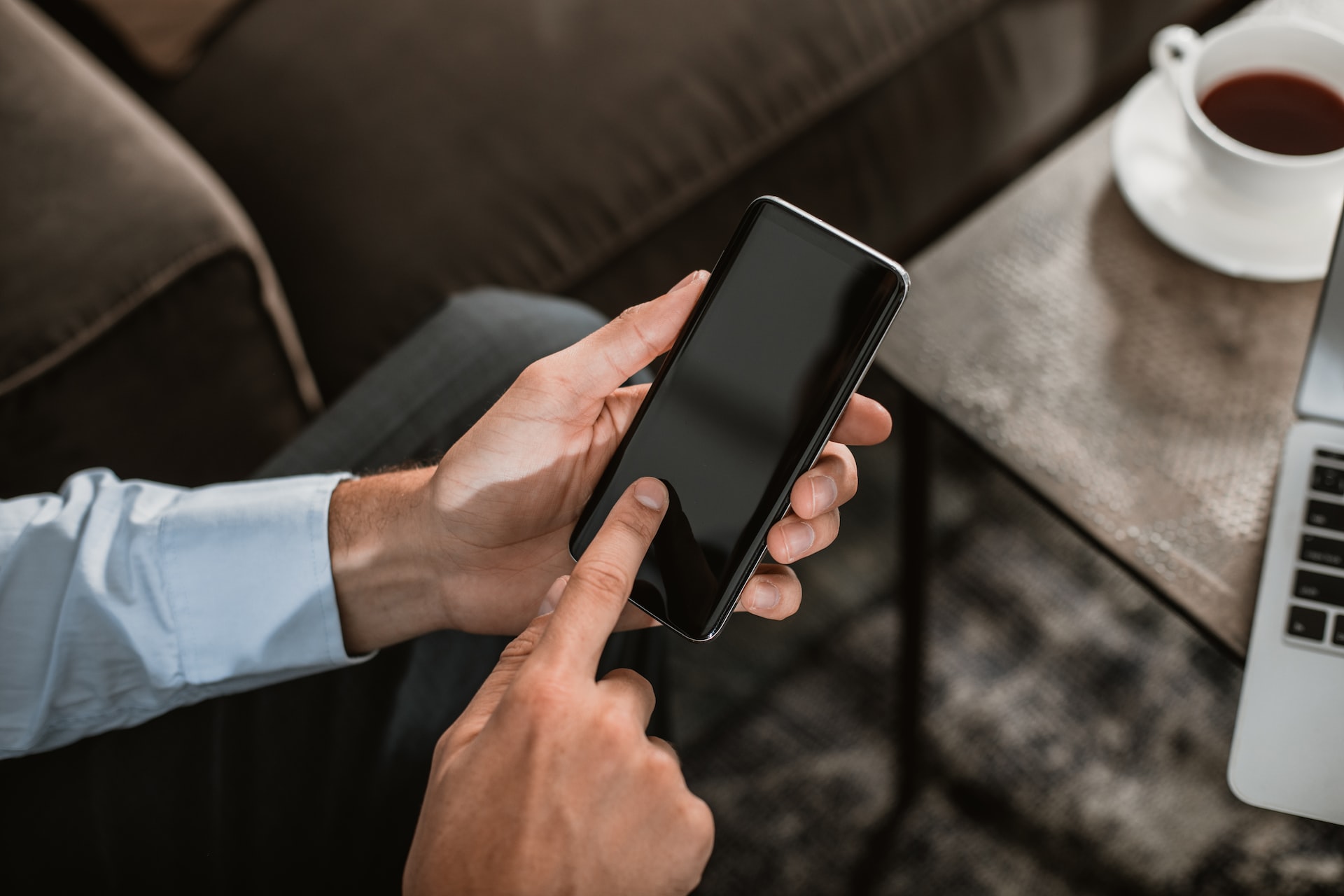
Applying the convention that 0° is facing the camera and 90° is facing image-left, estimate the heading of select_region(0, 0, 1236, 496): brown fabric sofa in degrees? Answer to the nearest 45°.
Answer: approximately 315°

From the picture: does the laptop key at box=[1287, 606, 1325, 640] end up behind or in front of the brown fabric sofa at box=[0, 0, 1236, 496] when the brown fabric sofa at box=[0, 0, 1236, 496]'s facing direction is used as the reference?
in front
